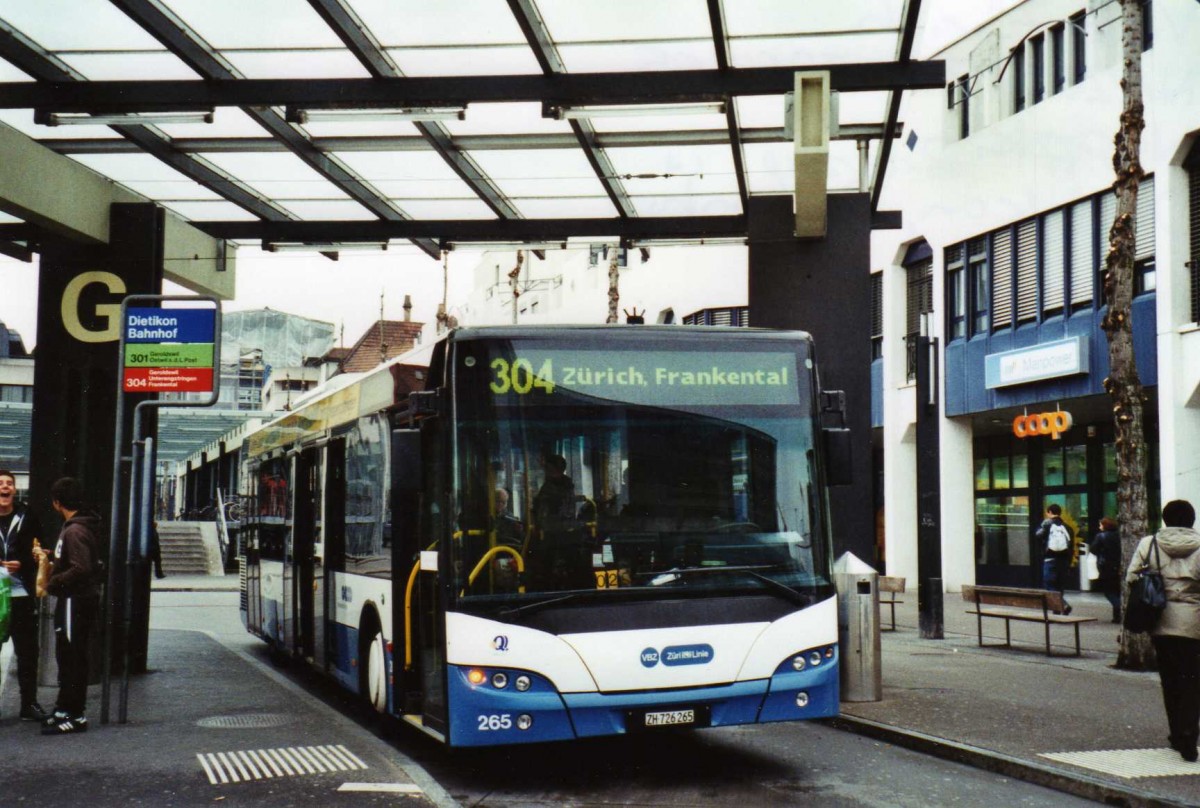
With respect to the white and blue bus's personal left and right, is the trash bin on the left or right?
on its left

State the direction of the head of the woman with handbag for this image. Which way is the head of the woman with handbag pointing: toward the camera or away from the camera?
away from the camera

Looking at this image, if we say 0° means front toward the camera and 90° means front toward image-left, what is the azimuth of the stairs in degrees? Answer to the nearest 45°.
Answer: approximately 0°

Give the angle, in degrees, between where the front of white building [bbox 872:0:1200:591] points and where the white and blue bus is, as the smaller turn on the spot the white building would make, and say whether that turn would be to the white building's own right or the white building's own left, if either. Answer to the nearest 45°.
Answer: approximately 45° to the white building's own left

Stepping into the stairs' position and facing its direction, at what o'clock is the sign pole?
The sign pole is roughly at 12 o'clock from the stairs.

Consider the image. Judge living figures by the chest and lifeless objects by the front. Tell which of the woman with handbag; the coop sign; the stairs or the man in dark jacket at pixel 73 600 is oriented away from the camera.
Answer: the woman with handbag

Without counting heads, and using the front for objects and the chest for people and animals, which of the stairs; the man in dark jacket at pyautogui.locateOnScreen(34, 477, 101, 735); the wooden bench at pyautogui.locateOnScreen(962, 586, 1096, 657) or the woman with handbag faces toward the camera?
the stairs

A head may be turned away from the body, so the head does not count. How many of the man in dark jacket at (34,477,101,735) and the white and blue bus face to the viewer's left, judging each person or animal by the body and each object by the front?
1

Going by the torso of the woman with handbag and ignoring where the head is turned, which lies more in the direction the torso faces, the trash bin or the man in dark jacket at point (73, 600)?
the trash bin

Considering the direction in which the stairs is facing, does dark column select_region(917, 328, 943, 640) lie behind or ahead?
ahead
